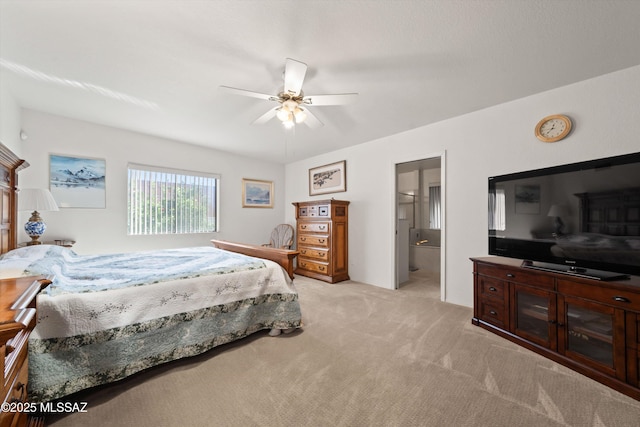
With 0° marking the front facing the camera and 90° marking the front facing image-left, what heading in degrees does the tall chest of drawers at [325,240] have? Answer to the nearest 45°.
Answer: approximately 45°

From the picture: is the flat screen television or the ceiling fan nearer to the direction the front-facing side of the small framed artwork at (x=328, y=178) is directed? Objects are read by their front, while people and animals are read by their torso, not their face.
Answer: the ceiling fan

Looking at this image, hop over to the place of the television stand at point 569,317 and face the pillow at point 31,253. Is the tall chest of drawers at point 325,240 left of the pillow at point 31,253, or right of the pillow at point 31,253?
right

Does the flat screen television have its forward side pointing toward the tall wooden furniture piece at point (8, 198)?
yes

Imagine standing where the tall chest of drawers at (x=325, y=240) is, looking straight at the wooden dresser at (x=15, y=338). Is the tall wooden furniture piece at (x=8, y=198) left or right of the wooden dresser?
right

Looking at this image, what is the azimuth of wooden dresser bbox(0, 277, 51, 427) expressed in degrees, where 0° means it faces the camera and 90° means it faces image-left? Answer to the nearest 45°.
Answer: approximately 315°

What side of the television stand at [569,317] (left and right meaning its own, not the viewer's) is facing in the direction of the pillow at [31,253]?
front

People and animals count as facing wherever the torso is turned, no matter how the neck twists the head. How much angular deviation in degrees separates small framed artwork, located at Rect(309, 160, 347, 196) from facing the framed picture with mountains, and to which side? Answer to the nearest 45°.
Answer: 0° — it already faces it

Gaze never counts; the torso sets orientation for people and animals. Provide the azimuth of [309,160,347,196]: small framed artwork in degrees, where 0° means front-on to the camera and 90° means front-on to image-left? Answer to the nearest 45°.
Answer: approximately 45°

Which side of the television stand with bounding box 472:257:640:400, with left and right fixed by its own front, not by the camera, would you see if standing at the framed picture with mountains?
front
